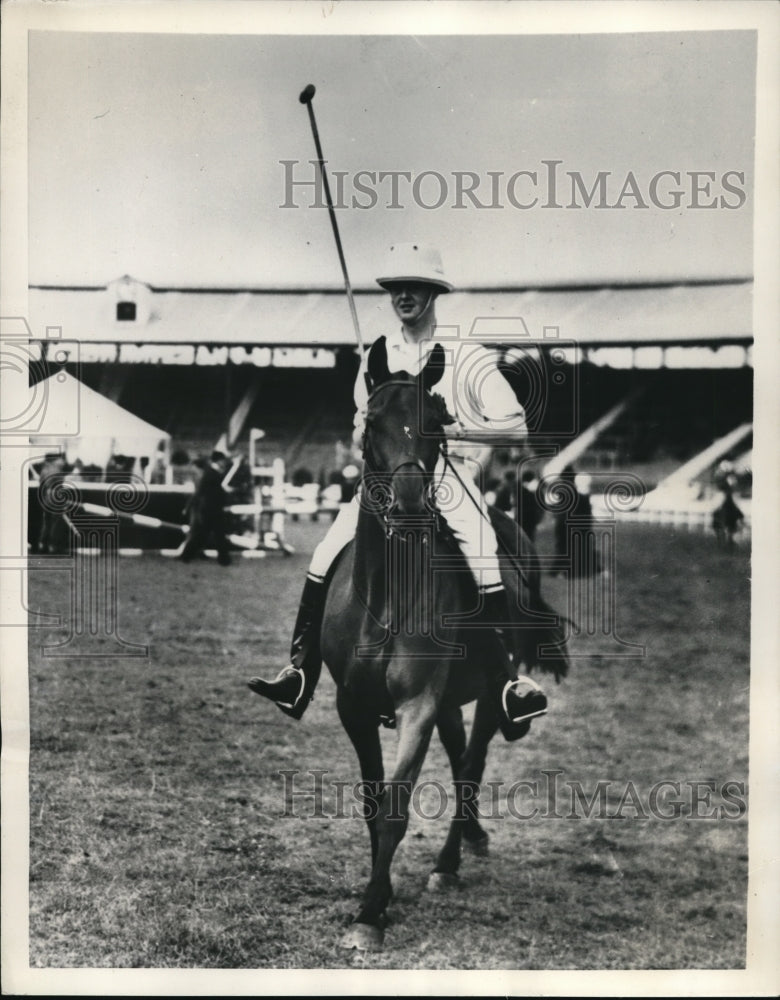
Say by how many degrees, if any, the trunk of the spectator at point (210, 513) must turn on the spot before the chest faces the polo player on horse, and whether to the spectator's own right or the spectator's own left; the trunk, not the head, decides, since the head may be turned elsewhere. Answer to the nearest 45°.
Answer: approximately 45° to the spectator's own right

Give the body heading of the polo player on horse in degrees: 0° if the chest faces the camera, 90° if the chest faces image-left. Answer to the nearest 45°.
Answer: approximately 0°
